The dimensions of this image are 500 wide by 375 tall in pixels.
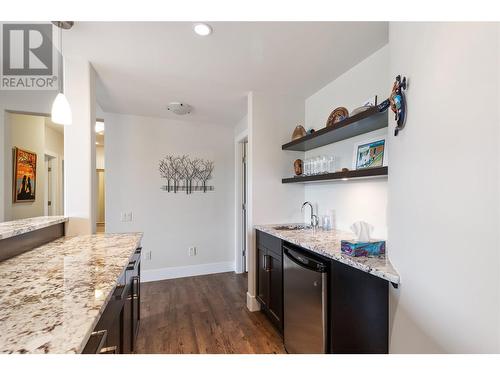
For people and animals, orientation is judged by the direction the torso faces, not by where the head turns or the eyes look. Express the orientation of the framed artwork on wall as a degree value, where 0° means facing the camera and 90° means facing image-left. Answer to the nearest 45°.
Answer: approximately 315°

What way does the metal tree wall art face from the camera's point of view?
toward the camera

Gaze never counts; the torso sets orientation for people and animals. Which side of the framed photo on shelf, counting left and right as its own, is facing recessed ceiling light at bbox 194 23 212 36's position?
front

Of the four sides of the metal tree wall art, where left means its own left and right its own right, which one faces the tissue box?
front

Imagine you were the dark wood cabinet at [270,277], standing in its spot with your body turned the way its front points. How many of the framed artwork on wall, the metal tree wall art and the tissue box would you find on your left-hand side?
1

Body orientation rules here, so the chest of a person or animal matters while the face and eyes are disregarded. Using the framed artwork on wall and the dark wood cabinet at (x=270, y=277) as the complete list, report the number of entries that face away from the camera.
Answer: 0

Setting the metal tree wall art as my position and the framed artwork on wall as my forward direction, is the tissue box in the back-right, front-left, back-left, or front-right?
back-left

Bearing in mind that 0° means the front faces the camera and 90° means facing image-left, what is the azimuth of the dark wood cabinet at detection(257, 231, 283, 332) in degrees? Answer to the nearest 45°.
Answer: approximately 45°

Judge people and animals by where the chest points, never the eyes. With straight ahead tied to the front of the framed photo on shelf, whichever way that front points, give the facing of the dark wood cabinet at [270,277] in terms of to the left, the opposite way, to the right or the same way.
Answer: the same way

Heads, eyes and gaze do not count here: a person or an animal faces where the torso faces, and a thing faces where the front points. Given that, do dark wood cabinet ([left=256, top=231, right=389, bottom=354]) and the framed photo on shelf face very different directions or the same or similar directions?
same or similar directions

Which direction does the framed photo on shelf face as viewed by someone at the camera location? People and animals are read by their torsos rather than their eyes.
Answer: facing the viewer and to the left of the viewer
